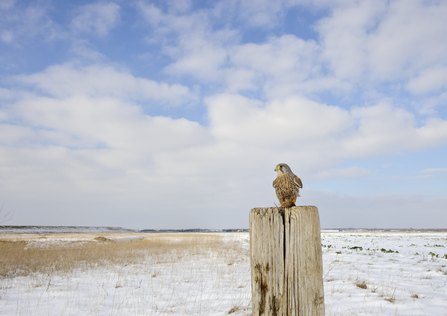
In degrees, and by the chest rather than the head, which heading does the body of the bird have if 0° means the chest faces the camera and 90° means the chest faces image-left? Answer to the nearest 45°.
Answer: approximately 45°
